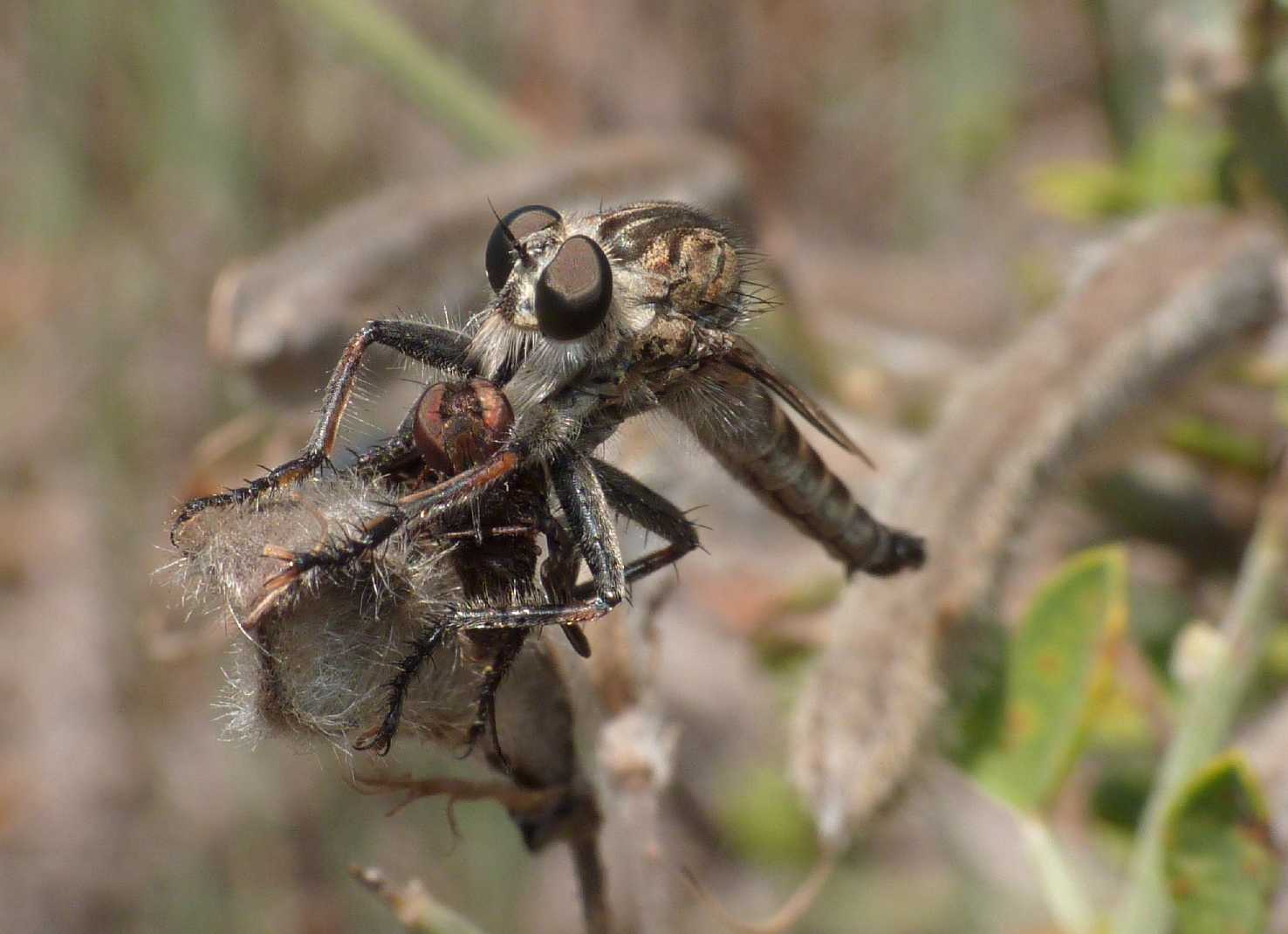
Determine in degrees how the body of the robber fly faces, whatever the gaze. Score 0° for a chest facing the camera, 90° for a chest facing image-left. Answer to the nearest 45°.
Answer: approximately 45°

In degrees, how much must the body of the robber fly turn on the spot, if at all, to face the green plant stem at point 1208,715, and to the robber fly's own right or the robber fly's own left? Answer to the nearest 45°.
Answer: approximately 180°

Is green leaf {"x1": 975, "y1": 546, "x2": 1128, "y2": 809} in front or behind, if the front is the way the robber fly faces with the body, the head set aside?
behind

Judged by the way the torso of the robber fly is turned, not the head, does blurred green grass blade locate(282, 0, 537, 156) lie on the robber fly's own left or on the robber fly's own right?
on the robber fly's own right

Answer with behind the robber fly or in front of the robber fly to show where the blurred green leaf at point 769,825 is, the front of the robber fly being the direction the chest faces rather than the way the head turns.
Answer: behind
